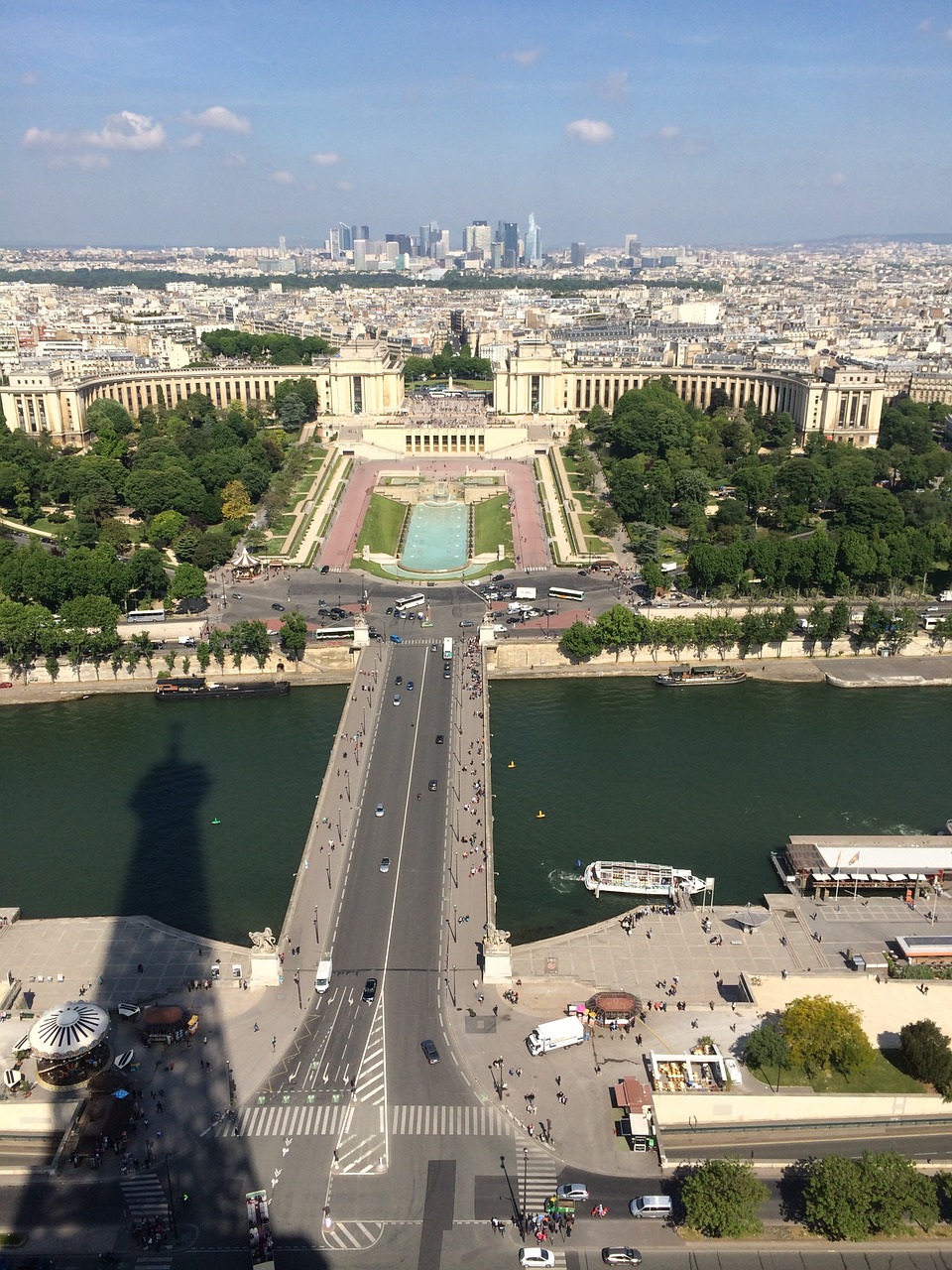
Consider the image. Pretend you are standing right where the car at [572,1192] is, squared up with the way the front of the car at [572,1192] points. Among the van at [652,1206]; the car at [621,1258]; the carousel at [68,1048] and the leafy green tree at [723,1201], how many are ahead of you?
1

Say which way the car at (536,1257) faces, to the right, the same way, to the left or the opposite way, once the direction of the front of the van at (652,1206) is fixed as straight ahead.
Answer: the opposite way

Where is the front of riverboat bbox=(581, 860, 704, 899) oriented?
to the viewer's right

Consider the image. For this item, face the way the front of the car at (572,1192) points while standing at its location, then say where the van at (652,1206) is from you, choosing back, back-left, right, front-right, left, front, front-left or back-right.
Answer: back

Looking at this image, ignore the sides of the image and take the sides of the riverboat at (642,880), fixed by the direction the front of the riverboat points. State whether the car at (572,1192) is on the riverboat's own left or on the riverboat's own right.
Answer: on the riverboat's own right

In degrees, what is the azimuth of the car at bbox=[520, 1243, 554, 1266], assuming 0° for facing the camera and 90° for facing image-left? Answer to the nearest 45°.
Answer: approximately 270°

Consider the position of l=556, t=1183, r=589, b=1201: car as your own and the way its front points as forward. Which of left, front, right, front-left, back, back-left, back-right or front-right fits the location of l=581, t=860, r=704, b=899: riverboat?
right

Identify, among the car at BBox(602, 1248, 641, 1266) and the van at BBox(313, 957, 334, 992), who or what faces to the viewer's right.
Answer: the car

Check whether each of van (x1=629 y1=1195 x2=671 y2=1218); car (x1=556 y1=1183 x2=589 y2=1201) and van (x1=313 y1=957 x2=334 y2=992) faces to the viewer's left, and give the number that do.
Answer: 2

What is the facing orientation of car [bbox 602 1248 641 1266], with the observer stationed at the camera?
facing to the right of the viewer

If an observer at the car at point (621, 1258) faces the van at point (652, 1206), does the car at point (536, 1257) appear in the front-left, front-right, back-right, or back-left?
back-left

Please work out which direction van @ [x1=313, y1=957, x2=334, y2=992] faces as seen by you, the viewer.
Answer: facing the viewer

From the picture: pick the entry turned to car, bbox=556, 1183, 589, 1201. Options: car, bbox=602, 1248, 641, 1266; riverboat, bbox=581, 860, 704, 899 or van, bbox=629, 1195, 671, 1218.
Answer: the van

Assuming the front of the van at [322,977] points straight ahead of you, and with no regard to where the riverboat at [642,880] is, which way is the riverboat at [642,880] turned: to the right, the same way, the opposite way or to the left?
to the left

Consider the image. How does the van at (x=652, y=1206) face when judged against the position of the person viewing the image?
facing to the left of the viewer

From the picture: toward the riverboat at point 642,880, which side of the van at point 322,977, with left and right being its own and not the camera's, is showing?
left

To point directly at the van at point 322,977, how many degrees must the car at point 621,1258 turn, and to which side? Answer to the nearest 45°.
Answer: approximately 135° to its left

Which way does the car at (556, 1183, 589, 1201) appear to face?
to the viewer's left

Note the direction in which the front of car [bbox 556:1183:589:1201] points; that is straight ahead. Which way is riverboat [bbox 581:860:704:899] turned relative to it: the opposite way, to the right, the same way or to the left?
the opposite way
